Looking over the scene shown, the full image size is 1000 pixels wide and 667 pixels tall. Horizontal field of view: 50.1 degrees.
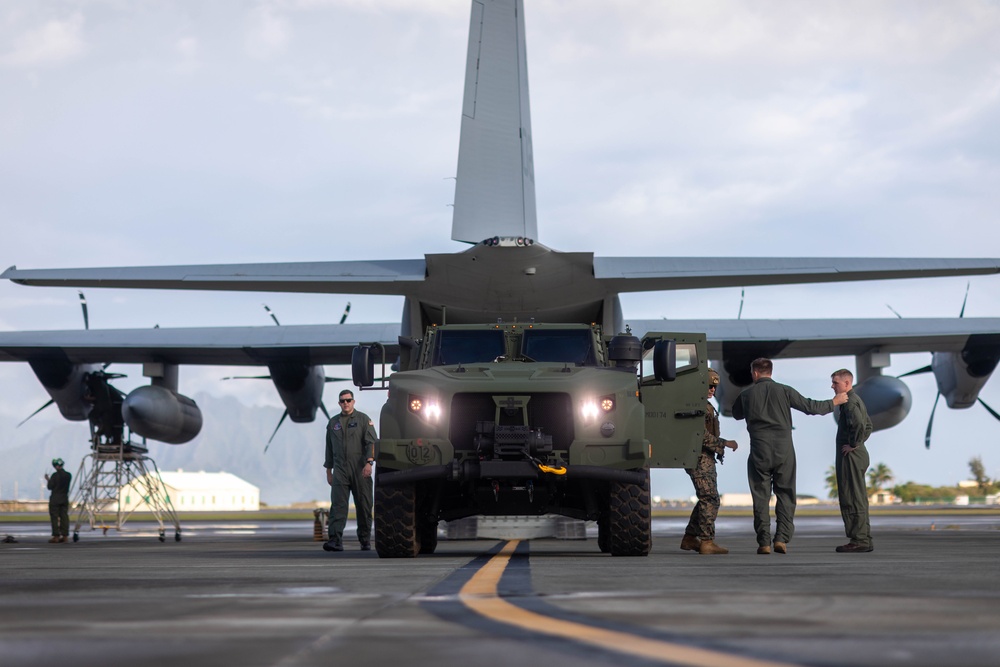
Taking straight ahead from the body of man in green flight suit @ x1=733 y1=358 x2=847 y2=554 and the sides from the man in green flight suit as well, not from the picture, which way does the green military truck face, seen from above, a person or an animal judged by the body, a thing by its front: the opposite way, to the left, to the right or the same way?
the opposite way

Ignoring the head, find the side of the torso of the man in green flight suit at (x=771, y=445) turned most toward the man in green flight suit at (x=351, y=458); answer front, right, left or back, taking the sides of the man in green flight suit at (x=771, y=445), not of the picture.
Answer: left

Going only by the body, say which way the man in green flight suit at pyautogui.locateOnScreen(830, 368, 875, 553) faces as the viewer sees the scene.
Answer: to the viewer's left

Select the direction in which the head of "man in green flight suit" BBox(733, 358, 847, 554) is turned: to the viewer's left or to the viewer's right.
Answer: to the viewer's right

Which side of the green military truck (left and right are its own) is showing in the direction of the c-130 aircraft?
back

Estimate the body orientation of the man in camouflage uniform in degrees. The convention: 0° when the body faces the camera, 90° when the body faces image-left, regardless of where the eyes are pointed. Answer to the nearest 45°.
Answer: approximately 270°

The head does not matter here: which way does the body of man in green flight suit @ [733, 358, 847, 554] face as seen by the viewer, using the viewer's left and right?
facing away from the viewer

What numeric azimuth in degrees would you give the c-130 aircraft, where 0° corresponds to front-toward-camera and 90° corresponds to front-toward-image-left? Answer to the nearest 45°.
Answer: approximately 180°
